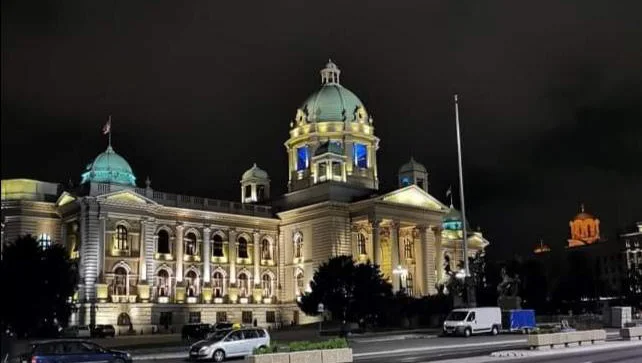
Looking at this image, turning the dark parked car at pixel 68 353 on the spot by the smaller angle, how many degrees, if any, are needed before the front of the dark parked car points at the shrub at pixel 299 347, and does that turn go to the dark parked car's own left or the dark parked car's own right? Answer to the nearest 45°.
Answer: approximately 45° to the dark parked car's own right

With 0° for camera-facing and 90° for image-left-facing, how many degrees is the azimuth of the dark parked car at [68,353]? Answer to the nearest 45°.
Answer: approximately 270°
